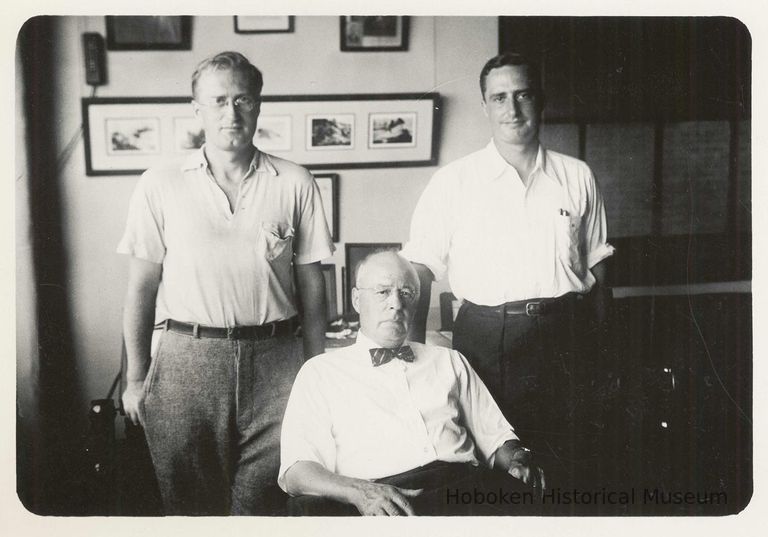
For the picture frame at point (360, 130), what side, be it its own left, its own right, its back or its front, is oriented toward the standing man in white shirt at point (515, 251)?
front

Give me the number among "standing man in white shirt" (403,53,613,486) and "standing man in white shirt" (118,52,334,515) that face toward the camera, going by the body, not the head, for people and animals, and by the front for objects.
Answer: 2

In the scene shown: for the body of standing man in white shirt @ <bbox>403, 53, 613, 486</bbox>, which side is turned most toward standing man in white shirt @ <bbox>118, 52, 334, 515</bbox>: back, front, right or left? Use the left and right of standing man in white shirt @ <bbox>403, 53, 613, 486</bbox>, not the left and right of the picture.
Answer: right

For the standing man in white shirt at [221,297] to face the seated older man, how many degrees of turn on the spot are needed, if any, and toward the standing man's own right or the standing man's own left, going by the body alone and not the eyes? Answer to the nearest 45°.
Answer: approximately 90° to the standing man's own left

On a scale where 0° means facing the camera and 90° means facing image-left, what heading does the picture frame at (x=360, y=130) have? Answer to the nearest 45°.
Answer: approximately 0°

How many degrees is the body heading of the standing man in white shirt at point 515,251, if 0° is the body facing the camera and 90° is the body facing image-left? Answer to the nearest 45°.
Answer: approximately 0°
